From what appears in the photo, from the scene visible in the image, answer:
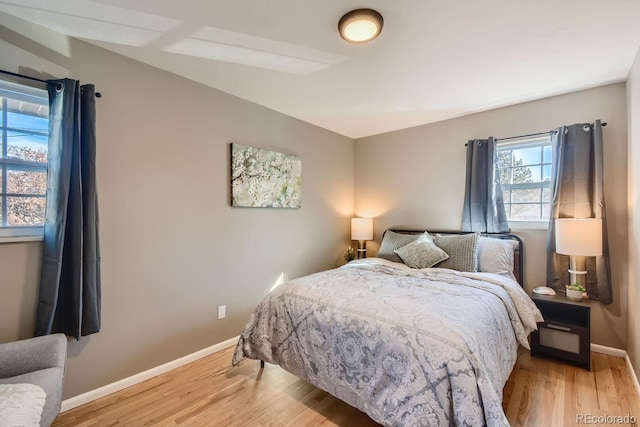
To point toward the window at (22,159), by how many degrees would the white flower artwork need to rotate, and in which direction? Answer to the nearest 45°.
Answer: approximately 90° to its right

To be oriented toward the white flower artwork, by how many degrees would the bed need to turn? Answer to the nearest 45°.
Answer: approximately 90° to its right

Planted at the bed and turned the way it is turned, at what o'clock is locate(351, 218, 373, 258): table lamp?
The table lamp is roughly at 4 o'clock from the bed.

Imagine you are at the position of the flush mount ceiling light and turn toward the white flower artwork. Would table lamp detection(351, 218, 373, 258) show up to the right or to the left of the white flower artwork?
right

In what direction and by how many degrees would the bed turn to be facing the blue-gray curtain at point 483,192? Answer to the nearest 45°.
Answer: approximately 180°

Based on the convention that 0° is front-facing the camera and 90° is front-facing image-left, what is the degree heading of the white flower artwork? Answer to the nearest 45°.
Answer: approximately 315°

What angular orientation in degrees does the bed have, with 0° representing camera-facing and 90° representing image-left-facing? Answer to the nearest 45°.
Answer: approximately 45°

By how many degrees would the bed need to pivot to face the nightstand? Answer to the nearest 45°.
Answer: approximately 180°

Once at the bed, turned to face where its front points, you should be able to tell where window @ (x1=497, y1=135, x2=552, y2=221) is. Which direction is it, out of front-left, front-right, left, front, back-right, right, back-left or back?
back

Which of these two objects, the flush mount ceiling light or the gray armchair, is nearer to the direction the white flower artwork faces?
the flush mount ceiling light

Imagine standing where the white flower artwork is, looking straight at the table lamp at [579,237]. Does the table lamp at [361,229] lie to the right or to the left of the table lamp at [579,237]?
left

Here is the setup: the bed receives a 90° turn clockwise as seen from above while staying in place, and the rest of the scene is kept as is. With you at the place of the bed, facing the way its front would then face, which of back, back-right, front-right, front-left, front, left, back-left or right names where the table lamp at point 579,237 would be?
right
